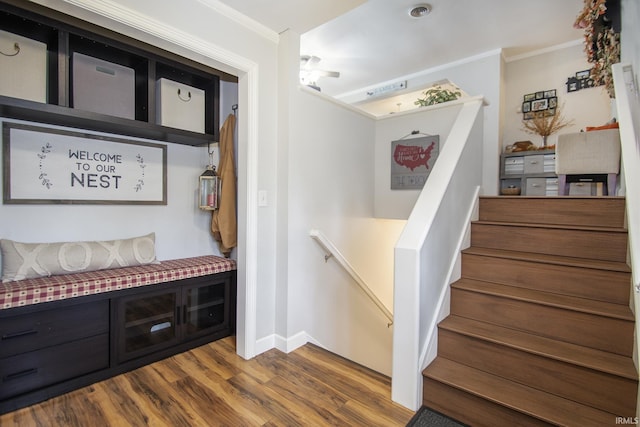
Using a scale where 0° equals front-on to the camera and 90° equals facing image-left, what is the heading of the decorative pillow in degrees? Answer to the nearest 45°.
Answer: approximately 315°

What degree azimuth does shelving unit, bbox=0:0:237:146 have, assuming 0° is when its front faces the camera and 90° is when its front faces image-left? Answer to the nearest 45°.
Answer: approximately 315°

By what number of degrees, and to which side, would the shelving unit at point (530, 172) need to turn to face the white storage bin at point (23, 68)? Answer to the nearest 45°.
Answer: approximately 45° to its right

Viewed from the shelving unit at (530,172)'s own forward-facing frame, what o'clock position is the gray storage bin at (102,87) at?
The gray storage bin is roughly at 1 o'clock from the shelving unit.

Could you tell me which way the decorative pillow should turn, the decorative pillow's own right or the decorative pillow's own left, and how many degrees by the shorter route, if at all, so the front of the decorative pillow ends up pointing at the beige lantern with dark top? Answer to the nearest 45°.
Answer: approximately 45° to the decorative pillow's own left

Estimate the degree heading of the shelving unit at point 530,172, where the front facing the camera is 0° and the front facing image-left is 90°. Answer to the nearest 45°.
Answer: approximately 0°

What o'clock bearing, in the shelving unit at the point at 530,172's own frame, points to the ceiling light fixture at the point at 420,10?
The ceiling light fixture is roughly at 1 o'clock from the shelving unit.
